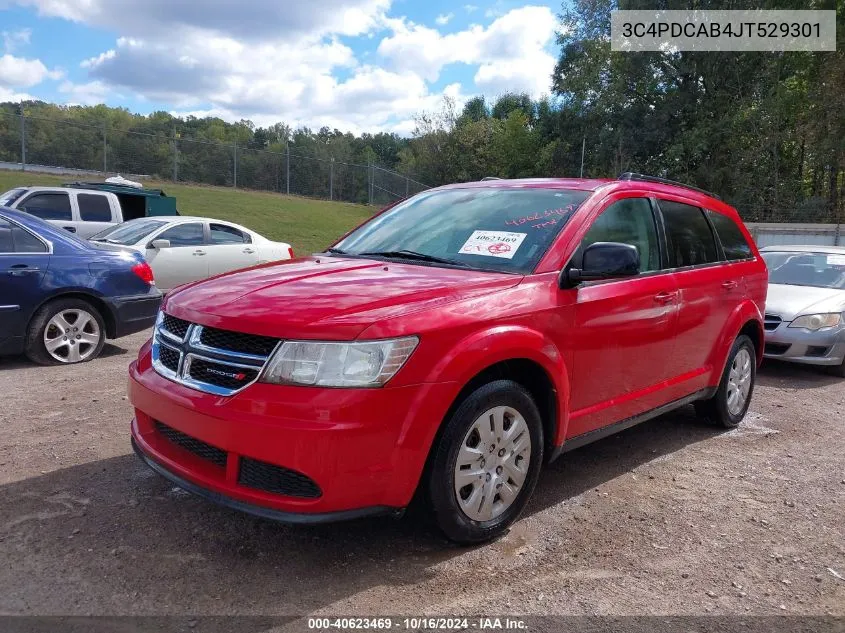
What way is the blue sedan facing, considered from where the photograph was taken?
facing to the left of the viewer

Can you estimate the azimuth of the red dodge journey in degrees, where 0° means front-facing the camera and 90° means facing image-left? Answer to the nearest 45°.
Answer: approximately 45°

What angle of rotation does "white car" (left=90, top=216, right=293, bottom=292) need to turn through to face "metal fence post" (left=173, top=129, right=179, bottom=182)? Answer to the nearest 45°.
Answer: approximately 135° to its right

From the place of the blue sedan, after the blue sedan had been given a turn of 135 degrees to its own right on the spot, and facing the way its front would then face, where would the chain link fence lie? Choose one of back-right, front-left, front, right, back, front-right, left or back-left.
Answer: front-left

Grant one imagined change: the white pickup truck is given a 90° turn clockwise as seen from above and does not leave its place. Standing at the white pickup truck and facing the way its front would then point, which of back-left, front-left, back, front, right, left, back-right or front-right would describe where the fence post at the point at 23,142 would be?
front-right

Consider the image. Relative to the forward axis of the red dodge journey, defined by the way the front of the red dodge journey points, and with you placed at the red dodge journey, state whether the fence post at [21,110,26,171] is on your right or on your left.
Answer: on your right

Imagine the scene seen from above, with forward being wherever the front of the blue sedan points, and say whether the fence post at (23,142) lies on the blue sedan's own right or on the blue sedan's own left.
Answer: on the blue sedan's own right

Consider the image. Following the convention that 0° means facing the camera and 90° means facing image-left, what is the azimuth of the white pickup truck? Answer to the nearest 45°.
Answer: approximately 45°
